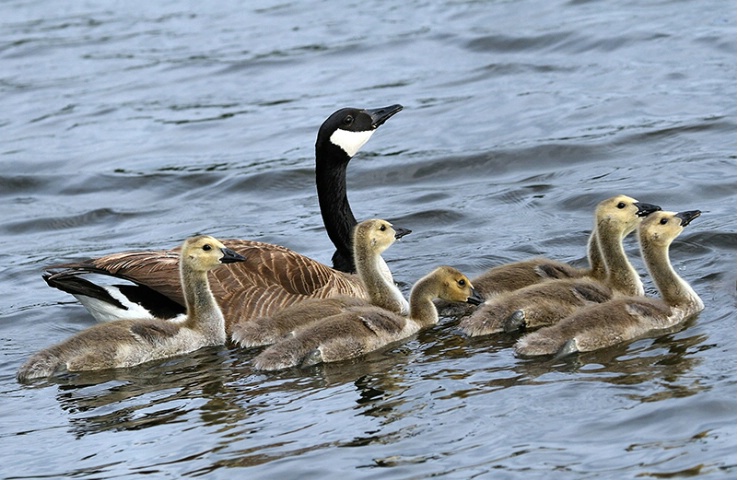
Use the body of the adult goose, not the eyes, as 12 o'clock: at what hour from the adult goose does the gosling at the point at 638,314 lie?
The gosling is roughly at 1 o'clock from the adult goose.

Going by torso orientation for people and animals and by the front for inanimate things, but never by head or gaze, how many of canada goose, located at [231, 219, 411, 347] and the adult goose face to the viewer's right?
2

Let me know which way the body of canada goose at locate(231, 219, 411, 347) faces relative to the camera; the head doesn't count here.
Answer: to the viewer's right

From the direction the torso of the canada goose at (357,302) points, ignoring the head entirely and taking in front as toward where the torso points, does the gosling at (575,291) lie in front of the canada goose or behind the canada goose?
in front

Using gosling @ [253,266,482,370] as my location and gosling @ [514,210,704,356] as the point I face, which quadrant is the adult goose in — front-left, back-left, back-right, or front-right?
back-left

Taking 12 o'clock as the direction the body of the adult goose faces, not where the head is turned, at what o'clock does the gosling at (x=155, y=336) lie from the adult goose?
The gosling is roughly at 4 o'clock from the adult goose.

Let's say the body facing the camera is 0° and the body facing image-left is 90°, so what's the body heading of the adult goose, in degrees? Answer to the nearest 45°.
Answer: approximately 270°
